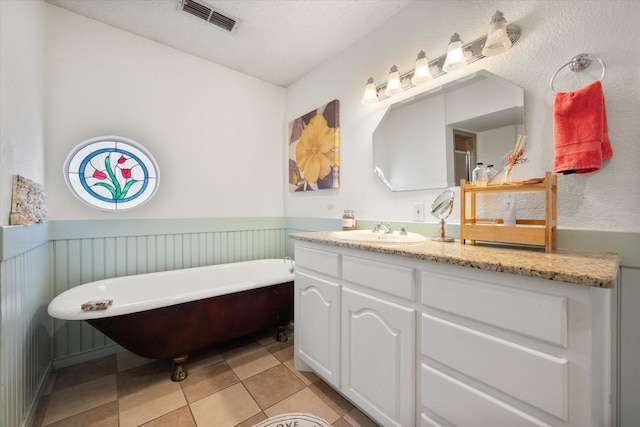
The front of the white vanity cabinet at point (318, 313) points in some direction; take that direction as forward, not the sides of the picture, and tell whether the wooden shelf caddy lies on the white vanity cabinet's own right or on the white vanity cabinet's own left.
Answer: on the white vanity cabinet's own left

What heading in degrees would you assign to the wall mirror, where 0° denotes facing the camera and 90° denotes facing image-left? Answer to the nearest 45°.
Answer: approximately 45°

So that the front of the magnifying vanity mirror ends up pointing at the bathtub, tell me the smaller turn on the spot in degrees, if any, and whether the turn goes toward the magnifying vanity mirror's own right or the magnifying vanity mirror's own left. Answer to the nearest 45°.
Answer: approximately 45° to the magnifying vanity mirror's own right

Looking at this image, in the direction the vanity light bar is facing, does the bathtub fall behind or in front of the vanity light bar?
in front

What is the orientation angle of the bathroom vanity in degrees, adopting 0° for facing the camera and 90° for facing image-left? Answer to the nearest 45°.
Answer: approximately 45°

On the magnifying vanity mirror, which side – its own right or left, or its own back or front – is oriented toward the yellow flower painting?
right

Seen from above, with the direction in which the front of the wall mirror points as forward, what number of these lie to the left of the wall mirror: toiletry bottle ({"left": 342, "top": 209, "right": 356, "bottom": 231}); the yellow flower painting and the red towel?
1
